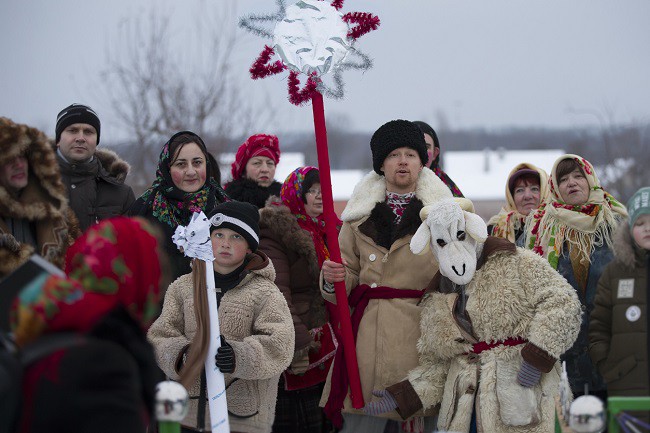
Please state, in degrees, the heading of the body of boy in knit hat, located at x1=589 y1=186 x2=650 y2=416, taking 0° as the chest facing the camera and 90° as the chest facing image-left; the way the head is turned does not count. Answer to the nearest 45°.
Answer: approximately 0°

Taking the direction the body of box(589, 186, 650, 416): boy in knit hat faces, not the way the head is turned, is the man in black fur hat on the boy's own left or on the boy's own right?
on the boy's own right

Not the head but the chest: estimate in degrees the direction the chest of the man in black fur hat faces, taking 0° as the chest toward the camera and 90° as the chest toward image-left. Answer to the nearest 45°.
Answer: approximately 0°

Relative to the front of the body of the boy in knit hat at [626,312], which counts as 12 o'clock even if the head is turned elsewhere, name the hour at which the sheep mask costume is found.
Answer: The sheep mask costume is roughly at 2 o'clock from the boy in knit hat.

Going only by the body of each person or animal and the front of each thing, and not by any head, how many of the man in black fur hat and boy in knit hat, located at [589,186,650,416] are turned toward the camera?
2

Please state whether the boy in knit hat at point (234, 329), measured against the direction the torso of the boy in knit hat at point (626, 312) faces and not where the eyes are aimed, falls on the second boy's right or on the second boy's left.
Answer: on the second boy's right
